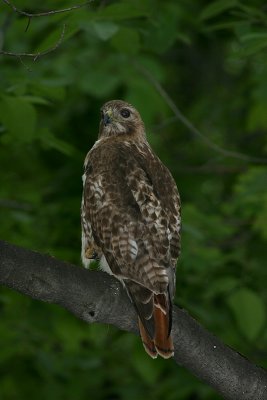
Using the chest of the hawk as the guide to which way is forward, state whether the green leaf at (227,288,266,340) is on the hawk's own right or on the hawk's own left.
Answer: on the hawk's own right

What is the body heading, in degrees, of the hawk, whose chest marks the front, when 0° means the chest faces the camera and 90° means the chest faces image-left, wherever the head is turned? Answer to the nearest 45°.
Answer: approximately 135°
